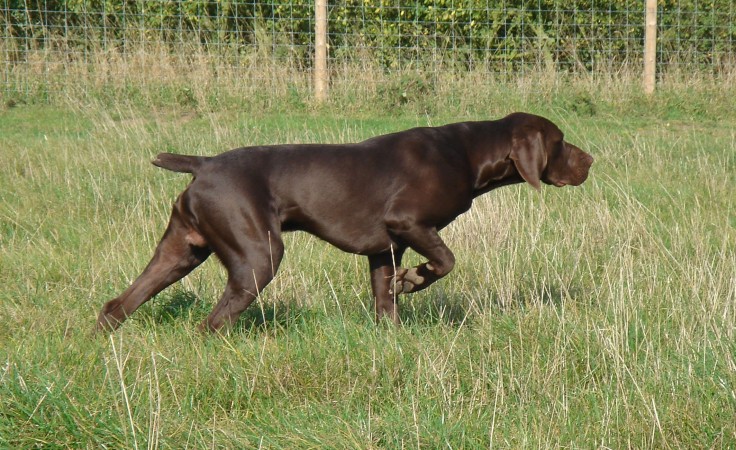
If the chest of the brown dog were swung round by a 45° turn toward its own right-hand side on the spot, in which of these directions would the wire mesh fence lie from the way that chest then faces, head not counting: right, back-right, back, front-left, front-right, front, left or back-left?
back-left

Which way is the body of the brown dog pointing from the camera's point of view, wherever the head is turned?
to the viewer's right
